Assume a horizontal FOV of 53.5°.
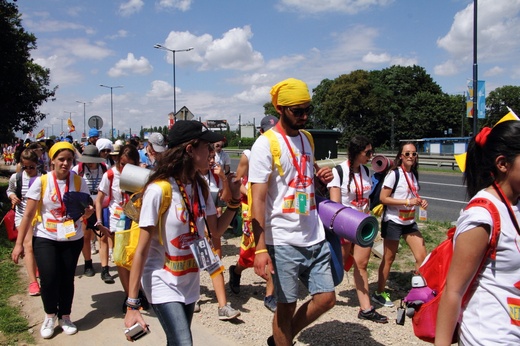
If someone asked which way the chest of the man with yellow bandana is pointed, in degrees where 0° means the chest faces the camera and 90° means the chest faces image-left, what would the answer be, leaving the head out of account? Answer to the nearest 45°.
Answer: approximately 315°

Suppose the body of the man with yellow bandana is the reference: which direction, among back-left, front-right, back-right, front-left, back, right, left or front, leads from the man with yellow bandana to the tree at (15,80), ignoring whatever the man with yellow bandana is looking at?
back

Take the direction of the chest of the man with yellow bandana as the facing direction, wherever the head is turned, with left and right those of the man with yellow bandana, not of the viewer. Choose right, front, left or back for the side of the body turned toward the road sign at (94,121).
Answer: back
